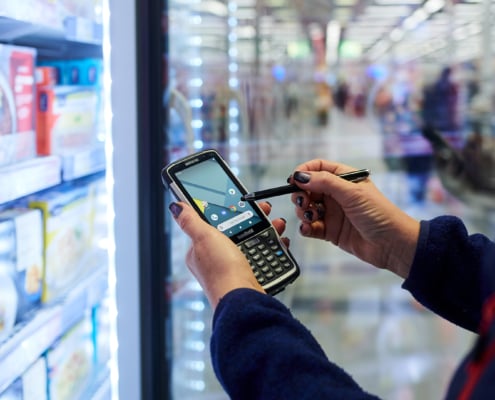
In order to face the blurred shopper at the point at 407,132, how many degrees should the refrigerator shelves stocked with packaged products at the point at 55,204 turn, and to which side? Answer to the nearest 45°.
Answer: approximately 90° to its left

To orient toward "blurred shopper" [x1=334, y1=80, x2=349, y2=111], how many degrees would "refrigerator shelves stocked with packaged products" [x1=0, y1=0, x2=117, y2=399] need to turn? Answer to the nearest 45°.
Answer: approximately 90° to its left

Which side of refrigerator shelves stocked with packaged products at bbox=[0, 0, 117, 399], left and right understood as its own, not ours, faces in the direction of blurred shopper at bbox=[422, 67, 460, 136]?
left

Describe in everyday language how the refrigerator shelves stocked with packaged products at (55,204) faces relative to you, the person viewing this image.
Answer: facing the viewer and to the right of the viewer
